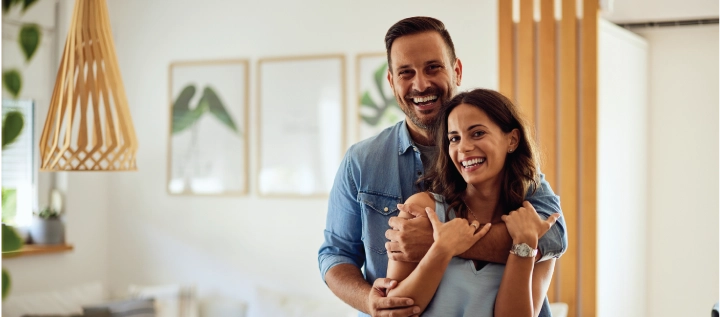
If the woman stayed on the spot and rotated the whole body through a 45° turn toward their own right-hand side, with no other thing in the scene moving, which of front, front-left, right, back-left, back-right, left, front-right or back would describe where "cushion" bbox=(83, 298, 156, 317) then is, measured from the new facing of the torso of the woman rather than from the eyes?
right

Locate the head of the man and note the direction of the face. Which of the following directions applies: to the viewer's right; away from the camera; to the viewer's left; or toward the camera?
toward the camera

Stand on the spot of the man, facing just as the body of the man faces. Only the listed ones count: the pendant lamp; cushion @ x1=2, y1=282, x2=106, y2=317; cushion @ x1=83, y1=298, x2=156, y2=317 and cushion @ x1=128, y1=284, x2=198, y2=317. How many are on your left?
0

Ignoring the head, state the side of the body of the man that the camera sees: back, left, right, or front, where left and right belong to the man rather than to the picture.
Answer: front

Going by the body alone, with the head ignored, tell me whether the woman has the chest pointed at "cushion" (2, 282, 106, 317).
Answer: no

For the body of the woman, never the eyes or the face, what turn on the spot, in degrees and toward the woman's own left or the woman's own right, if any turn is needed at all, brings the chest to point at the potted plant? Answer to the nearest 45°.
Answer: approximately 135° to the woman's own right

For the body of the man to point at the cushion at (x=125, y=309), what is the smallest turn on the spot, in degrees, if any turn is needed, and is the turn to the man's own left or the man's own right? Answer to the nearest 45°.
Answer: approximately 135° to the man's own right

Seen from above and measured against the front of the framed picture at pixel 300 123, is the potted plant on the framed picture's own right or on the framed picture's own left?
on the framed picture's own right

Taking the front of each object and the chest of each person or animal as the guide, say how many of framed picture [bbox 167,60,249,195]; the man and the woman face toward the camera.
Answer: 3

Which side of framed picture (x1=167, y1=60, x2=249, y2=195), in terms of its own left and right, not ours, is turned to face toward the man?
front

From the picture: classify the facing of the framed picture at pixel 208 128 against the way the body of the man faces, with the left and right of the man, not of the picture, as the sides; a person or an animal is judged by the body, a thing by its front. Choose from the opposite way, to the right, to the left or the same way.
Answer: the same way

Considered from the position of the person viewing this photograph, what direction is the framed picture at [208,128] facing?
facing the viewer

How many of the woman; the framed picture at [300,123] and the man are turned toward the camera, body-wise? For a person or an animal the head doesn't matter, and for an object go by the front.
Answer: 3

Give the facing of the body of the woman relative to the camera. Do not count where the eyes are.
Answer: toward the camera

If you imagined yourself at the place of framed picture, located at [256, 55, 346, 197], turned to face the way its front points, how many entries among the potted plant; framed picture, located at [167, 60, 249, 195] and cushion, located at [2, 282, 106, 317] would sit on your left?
0

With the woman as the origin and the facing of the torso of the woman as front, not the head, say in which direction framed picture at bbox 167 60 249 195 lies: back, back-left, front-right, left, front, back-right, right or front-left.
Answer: back-right

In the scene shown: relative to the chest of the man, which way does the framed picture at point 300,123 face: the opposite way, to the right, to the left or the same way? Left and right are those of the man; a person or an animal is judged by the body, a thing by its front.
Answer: the same way

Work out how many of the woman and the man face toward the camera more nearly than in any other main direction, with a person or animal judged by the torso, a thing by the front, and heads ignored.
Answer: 2
